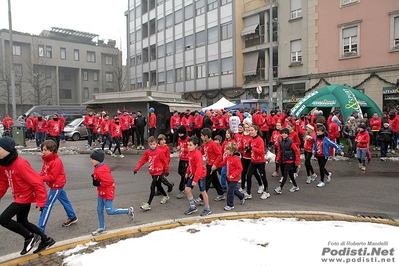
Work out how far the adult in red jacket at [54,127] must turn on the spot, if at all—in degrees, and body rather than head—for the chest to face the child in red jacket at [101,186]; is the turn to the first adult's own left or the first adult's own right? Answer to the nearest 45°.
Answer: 0° — they already face them

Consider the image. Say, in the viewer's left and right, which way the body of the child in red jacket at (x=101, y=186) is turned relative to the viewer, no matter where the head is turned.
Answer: facing to the left of the viewer

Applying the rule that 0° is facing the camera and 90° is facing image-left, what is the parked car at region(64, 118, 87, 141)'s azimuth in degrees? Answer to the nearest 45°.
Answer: approximately 45°

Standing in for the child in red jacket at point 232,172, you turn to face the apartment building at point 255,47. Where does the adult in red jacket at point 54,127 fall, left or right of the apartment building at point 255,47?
left

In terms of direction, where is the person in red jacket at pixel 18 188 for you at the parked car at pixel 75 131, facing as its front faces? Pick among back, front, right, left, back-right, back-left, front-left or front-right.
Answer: front-left

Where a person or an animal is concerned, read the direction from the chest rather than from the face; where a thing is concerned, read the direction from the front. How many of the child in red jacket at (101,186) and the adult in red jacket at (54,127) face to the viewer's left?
1

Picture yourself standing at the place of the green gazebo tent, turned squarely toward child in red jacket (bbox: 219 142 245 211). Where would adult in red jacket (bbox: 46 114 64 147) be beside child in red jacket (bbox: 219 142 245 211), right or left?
right

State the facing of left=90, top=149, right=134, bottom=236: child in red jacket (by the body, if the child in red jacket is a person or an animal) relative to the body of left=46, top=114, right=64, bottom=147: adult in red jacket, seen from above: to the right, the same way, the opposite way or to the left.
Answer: to the right

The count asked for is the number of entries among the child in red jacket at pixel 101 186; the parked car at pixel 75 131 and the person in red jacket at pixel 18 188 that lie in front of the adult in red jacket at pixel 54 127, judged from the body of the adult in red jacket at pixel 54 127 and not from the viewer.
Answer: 2
